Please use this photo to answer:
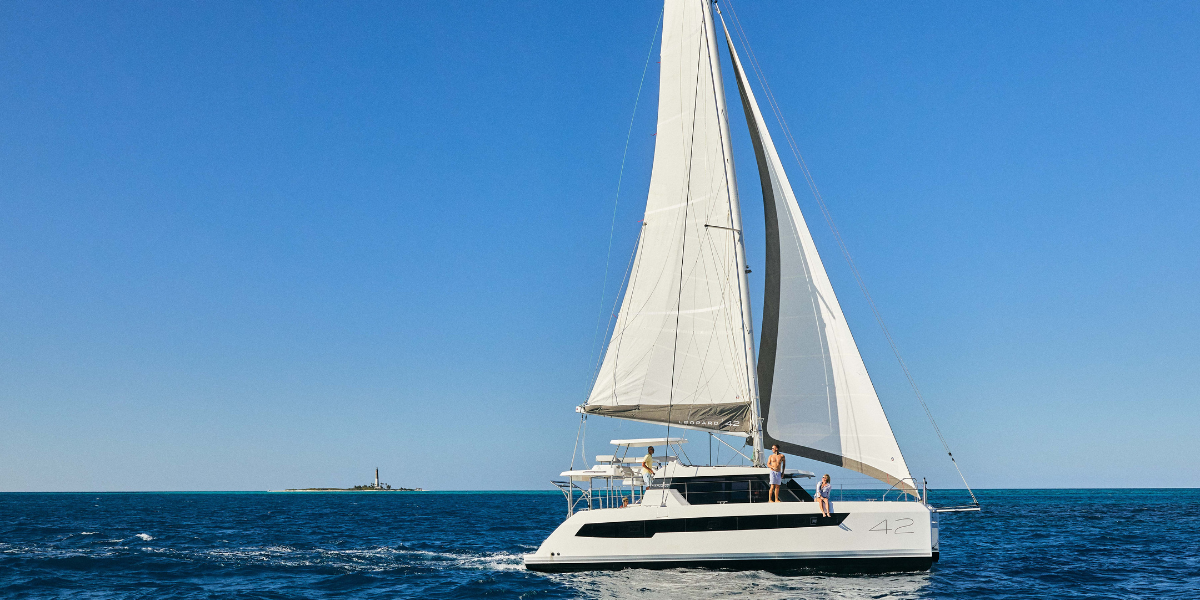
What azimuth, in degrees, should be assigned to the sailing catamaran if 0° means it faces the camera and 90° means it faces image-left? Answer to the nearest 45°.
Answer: approximately 270°
